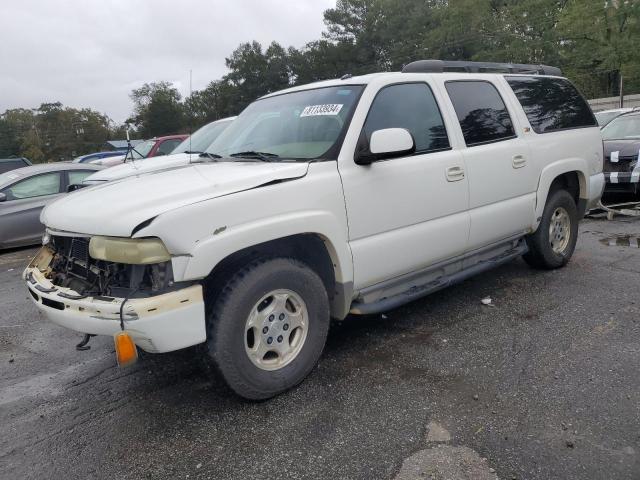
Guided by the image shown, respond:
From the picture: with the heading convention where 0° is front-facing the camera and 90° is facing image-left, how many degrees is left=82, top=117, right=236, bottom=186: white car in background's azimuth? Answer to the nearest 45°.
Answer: approximately 45°

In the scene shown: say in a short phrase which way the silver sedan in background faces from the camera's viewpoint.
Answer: facing the viewer and to the left of the viewer

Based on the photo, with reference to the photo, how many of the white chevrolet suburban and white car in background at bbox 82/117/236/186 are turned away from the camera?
0

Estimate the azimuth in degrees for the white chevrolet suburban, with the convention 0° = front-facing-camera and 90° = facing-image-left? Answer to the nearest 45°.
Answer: approximately 45°

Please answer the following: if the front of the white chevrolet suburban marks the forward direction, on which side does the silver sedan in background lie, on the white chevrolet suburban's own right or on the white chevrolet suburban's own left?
on the white chevrolet suburban's own right

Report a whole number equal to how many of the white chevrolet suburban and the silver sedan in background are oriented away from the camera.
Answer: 0
